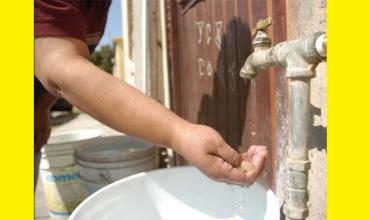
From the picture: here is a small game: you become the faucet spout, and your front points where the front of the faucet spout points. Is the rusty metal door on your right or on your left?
on your right

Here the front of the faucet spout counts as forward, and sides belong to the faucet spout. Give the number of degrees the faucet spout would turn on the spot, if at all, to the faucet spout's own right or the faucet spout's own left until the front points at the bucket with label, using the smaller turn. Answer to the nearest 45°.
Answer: approximately 45° to the faucet spout's own right

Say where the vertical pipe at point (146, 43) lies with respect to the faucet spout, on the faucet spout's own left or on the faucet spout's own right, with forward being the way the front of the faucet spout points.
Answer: on the faucet spout's own right

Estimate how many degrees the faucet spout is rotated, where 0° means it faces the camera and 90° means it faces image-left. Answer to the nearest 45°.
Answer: approximately 90°
